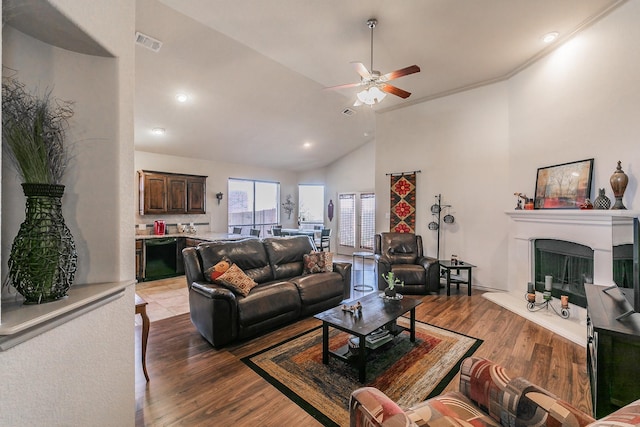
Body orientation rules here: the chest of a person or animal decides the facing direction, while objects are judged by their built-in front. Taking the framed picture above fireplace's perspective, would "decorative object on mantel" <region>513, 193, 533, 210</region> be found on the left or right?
on its right

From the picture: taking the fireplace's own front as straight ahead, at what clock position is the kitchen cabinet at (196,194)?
The kitchen cabinet is roughly at 1 o'clock from the fireplace.

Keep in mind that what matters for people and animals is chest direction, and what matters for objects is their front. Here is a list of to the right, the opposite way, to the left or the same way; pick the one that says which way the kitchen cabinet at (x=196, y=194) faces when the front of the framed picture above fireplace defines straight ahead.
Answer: to the left

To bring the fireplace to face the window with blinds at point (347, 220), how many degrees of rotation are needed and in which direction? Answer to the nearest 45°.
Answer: approximately 90° to its right

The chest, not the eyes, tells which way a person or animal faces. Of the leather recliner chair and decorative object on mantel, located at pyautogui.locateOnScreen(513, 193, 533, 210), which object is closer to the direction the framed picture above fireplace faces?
the leather recliner chair
